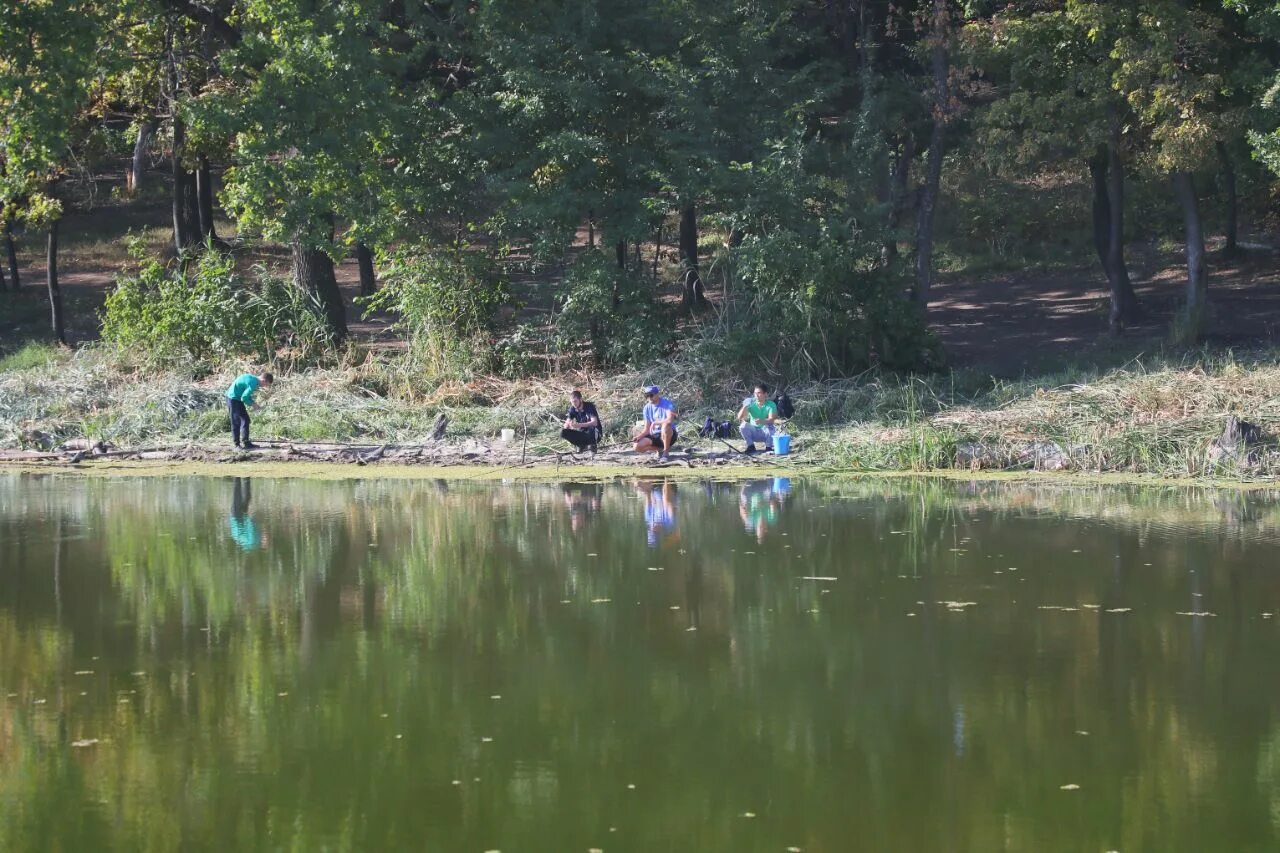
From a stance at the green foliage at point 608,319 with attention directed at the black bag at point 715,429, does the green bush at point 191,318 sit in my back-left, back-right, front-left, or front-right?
back-right

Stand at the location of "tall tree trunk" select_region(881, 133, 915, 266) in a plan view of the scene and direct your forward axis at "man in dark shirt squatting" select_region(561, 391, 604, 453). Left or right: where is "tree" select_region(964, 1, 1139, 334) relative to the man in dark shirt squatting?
left

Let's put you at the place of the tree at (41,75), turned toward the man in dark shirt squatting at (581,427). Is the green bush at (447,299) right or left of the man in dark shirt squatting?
left

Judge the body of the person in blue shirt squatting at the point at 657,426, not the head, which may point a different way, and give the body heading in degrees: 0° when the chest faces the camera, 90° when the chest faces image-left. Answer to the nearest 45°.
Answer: approximately 45°

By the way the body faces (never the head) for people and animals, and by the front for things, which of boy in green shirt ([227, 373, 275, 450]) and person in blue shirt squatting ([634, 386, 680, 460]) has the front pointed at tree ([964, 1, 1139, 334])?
the boy in green shirt

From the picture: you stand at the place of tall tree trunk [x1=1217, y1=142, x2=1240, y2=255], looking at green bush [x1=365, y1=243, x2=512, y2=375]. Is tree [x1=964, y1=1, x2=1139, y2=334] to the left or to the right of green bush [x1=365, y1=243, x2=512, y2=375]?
left

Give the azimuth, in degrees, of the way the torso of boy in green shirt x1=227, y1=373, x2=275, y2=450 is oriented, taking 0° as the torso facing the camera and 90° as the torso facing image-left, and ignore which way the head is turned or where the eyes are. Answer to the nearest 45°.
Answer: approximately 270°

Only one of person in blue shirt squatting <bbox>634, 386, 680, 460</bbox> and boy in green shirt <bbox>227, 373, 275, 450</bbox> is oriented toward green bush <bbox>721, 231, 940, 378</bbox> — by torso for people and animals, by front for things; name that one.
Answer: the boy in green shirt

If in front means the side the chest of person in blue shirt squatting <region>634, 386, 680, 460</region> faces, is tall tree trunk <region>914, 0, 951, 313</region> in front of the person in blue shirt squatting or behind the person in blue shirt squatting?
behind

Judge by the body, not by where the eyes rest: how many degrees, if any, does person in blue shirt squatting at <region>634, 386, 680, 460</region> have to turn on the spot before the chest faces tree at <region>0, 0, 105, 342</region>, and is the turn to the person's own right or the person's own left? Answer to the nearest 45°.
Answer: approximately 90° to the person's own right

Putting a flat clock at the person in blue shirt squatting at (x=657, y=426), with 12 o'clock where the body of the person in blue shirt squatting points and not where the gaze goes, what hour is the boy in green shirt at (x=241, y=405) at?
The boy in green shirt is roughly at 2 o'clock from the person in blue shirt squatting.

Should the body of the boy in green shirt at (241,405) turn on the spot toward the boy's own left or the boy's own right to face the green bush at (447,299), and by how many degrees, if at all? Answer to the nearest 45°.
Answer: approximately 45° to the boy's own left

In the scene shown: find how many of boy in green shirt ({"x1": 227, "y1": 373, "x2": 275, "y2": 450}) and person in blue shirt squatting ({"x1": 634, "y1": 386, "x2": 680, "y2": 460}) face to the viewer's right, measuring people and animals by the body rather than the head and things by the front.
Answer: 1

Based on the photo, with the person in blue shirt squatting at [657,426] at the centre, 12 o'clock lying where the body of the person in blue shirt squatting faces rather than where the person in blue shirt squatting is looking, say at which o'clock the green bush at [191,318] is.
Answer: The green bush is roughly at 3 o'clock from the person in blue shirt squatting.
